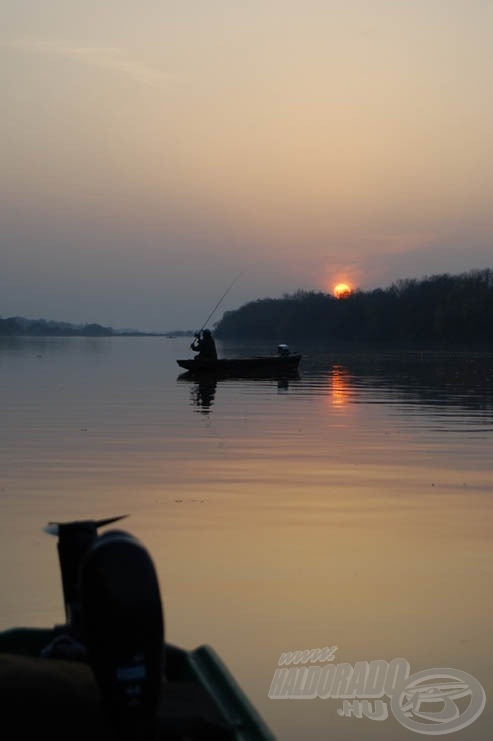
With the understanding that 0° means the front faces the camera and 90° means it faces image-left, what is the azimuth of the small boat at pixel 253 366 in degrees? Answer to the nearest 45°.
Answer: approximately 90°

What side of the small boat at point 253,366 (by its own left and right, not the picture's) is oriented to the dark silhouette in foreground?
left
